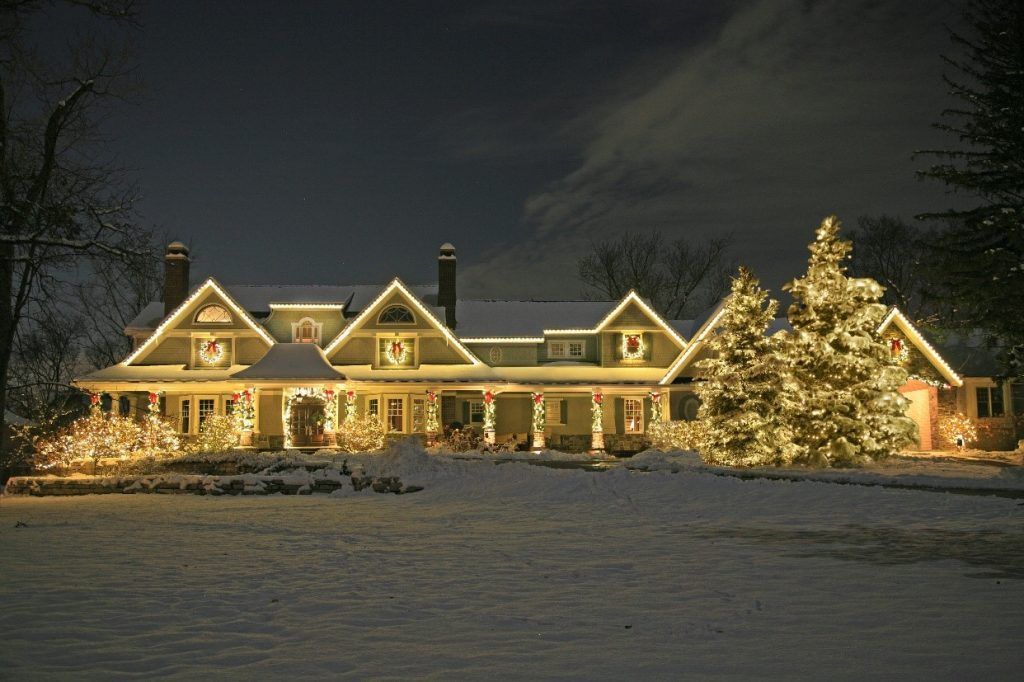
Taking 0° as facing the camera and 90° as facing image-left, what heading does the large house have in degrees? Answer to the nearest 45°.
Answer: approximately 0°

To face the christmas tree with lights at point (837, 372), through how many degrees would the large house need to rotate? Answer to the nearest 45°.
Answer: approximately 45° to its left

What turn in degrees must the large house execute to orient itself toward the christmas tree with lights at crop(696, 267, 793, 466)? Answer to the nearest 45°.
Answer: approximately 45° to its left
